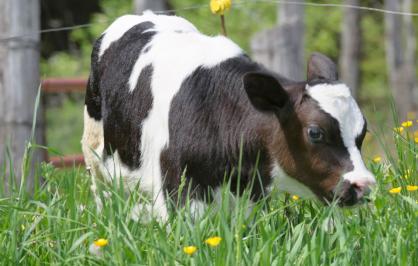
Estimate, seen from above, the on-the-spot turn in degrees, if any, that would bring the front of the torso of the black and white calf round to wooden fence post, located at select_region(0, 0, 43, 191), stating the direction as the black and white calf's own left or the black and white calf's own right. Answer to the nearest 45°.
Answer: approximately 180°

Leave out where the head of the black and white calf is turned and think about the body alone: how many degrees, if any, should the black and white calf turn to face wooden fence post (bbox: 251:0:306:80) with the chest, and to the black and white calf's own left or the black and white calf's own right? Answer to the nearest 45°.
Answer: approximately 135° to the black and white calf's own left

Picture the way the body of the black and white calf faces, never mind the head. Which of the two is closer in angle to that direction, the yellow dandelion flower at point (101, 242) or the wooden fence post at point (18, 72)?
the yellow dandelion flower

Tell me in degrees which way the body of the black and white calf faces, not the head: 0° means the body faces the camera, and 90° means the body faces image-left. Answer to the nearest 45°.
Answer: approximately 315°

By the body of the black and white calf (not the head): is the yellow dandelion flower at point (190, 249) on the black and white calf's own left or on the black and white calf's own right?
on the black and white calf's own right

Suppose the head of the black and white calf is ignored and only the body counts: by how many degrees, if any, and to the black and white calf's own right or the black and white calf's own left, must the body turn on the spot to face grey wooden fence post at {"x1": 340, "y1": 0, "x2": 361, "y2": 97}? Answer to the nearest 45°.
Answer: approximately 135° to the black and white calf's own left
